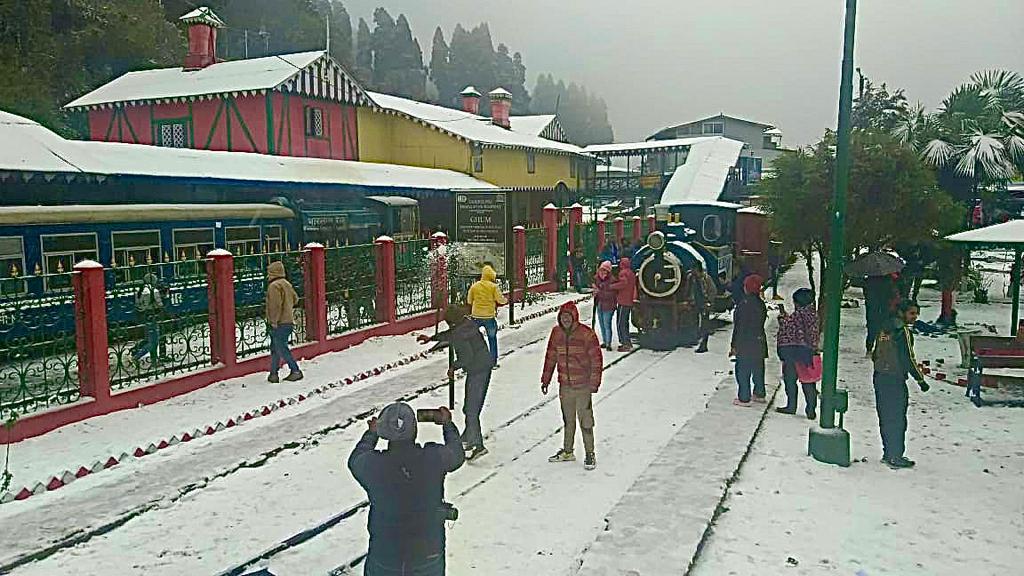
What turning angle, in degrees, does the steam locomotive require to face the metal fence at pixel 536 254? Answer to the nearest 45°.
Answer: approximately 90° to its right

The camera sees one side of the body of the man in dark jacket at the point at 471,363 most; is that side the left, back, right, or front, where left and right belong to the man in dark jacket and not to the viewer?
left

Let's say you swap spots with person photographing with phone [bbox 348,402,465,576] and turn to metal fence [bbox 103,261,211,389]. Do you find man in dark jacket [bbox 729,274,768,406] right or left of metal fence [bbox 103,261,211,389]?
right

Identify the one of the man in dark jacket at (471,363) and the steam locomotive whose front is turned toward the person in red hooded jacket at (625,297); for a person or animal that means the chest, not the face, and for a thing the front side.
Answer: the steam locomotive

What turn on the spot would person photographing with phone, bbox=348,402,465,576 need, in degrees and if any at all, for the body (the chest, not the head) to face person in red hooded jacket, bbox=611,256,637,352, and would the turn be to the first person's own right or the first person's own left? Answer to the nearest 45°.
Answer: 0° — they already face them

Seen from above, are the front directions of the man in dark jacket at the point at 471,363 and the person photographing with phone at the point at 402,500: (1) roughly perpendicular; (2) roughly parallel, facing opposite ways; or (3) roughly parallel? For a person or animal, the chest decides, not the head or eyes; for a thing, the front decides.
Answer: roughly perpendicular

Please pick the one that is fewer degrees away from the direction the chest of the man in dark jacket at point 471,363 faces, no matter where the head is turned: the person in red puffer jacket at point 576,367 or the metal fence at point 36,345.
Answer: the metal fence

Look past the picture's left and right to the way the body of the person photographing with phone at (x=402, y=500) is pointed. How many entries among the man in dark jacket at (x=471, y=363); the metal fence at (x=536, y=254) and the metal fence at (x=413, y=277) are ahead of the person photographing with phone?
3

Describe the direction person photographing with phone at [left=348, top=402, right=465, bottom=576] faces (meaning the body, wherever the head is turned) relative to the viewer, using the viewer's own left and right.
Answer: facing away from the viewer

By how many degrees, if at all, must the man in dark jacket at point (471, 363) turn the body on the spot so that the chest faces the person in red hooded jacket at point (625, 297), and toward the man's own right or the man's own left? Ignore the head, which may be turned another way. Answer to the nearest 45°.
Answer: approximately 135° to the man's own right

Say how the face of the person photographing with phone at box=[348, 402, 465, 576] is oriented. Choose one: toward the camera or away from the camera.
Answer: away from the camera

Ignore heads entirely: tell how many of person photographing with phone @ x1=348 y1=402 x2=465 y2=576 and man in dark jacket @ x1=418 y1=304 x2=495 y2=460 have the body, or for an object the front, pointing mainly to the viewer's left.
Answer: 1

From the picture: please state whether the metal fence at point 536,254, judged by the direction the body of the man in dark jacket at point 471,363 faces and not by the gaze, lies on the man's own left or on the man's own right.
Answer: on the man's own right

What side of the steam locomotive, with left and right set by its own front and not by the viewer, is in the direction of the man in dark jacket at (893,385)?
front
